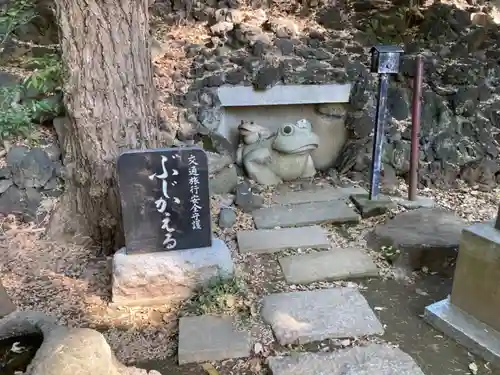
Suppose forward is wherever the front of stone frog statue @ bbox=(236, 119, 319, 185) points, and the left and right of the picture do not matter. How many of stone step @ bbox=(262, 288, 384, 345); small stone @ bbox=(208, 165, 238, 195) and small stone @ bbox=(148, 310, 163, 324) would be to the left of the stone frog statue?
0

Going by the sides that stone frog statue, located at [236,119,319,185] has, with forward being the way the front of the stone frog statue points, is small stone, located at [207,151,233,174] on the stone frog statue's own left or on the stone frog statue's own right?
on the stone frog statue's own right

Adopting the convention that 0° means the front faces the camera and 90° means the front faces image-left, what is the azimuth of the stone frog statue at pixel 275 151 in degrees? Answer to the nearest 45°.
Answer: approximately 315°

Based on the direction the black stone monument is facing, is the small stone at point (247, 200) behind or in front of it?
behind

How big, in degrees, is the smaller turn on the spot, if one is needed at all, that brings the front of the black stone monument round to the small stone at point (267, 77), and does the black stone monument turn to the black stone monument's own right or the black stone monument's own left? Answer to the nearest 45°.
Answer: approximately 135° to the black stone monument's own left

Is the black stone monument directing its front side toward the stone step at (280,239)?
no

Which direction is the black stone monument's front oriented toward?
toward the camera

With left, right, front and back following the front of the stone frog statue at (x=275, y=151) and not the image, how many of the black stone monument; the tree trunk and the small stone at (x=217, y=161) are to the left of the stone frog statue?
0

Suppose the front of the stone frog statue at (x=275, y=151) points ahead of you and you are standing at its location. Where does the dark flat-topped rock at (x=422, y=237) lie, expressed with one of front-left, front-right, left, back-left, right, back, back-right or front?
front

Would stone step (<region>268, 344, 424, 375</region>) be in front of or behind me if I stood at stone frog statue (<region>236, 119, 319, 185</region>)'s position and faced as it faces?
in front

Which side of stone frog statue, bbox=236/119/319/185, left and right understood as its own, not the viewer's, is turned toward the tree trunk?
right

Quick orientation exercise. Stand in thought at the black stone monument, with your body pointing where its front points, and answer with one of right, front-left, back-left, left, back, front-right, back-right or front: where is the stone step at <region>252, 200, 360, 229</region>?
back-left

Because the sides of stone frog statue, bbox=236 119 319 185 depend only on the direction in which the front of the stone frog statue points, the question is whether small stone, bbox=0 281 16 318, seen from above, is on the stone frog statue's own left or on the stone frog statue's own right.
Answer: on the stone frog statue's own right

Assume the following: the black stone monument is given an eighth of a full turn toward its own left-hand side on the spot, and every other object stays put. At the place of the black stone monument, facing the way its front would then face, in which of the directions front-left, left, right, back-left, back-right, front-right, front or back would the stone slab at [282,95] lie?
left

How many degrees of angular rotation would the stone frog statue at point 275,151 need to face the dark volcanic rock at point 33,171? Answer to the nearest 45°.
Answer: approximately 90° to its right

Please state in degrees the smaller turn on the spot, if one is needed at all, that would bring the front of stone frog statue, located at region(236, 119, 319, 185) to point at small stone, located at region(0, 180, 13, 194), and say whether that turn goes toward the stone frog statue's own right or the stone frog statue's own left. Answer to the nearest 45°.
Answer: approximately 90° to the stone frog statue's own right
